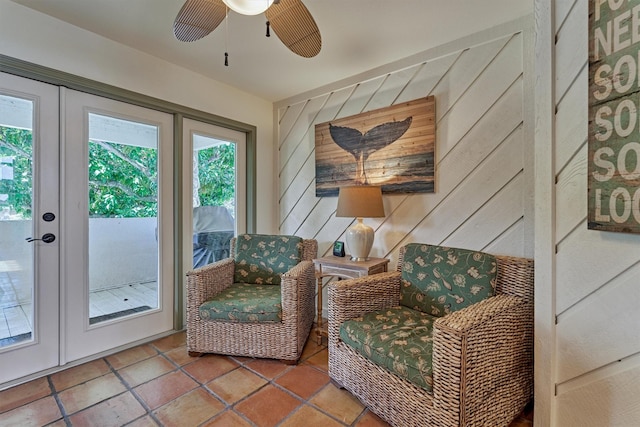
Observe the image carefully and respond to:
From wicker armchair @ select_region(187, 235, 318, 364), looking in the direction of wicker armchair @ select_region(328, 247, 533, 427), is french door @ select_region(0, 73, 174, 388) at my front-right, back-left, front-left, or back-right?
back-right

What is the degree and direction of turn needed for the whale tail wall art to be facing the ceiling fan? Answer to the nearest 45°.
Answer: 0° — it already faces it

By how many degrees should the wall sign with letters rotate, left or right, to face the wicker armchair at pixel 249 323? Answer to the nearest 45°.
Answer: approximately 45° to its right

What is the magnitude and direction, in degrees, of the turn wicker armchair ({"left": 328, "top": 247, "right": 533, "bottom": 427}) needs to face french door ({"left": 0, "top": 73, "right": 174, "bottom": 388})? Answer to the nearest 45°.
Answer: approximately 45° to its right

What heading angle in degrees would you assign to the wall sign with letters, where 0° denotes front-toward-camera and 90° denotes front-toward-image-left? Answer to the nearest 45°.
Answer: approximately 45°
